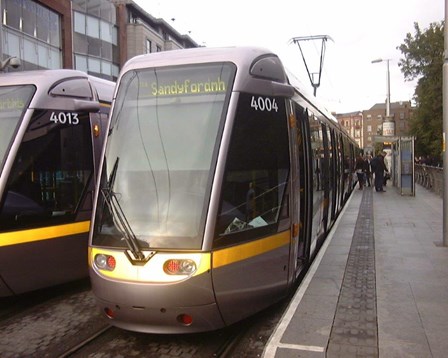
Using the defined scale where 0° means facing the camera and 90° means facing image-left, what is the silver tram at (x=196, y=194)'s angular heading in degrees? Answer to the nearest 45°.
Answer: approximately 45°

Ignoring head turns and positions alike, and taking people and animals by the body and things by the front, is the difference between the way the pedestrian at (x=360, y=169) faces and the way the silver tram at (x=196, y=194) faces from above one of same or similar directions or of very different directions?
very different directions

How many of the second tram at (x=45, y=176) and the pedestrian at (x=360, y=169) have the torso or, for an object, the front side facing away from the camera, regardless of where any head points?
1

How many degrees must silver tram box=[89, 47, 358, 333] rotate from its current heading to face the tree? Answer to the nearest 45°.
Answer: approximately 180°

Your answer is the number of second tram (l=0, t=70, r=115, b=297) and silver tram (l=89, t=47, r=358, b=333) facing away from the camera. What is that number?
0

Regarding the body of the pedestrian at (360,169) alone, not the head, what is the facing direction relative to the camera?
away from the camera

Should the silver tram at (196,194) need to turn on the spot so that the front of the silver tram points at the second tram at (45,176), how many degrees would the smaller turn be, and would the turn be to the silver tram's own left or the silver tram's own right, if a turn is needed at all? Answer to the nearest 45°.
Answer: approximately 90° to the silver tram's own right

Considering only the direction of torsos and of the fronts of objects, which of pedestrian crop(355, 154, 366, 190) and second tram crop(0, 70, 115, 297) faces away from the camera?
the pedestrian

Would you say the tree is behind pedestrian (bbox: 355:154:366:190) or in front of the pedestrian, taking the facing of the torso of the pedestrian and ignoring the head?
in front

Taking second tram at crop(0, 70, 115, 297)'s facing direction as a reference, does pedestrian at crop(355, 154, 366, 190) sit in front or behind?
behind

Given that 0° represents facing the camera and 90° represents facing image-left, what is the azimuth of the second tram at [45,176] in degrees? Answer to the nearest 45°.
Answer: approximately 45°
